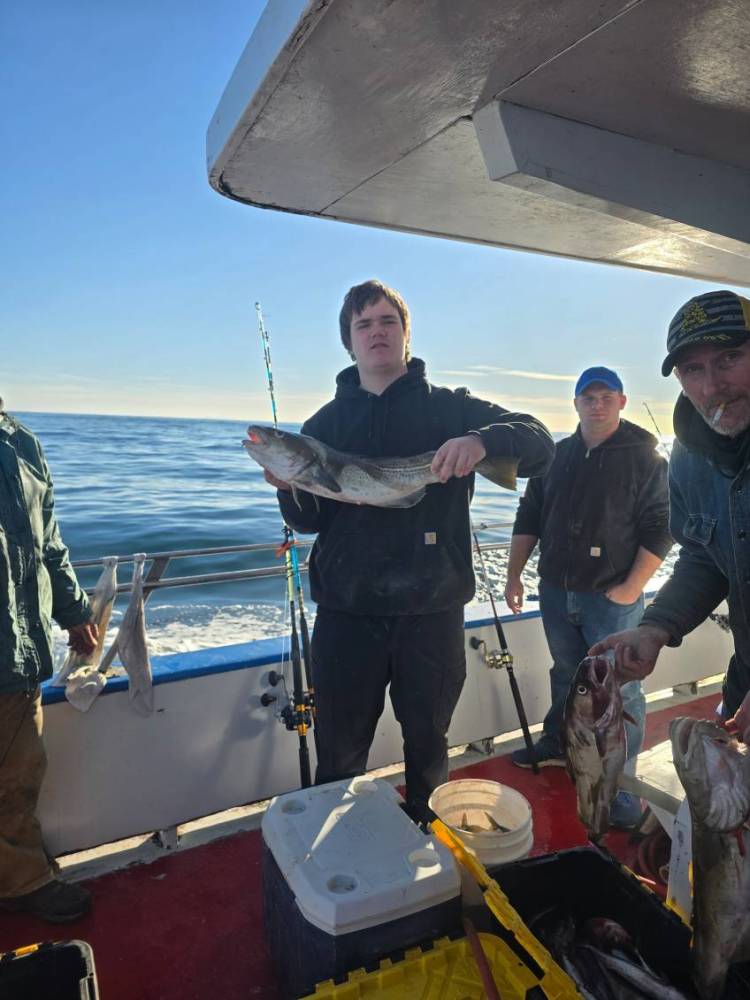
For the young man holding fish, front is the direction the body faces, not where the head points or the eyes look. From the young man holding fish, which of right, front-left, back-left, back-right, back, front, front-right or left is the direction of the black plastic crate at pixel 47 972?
front-right

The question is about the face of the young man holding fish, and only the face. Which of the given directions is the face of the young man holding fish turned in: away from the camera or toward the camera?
toward the camera

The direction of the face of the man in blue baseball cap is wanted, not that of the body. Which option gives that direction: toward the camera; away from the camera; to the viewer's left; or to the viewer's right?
toward the camera

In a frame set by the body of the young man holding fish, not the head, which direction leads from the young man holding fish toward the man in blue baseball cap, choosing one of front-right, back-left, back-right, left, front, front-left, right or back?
back-left

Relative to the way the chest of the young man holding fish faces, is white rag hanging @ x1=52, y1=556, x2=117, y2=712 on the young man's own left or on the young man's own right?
on the young man's own right

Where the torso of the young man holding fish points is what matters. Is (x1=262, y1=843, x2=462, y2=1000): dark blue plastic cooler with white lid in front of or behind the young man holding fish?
in front

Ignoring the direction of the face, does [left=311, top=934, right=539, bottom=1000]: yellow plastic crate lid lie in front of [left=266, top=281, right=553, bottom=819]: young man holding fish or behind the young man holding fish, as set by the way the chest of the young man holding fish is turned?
in front

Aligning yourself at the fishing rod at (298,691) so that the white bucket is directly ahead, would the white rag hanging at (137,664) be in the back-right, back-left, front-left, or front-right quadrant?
back-right

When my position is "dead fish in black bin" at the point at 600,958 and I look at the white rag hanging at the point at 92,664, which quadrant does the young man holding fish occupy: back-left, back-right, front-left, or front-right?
front-right

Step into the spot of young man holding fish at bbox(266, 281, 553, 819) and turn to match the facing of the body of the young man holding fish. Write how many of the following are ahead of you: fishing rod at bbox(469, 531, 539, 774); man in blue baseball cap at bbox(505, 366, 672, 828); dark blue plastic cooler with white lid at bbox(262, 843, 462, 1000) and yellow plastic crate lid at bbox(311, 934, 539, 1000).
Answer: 2

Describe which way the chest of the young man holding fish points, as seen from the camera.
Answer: toward the camera

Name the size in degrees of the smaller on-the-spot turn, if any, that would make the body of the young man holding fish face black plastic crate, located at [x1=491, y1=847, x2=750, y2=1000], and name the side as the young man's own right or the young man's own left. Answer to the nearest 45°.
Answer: approximately 45° to the young man's own left
